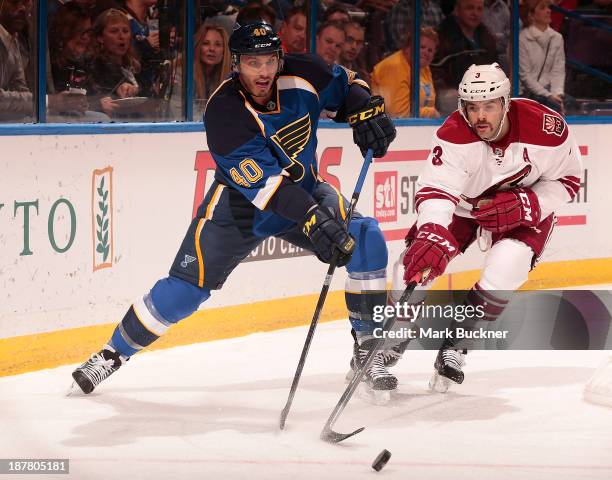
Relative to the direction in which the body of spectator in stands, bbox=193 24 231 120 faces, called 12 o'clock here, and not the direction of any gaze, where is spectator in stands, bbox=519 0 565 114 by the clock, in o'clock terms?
spectator in stands, bbox=519 0 565 114 is roughly at 8 o'clock from spectator in stands, bbox=193 24 231 120.

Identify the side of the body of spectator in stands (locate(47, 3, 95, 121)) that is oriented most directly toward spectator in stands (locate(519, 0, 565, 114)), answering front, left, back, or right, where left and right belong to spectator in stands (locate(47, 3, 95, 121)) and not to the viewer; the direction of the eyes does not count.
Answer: left

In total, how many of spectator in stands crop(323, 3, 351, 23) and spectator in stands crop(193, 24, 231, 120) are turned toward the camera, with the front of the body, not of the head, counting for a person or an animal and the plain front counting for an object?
2

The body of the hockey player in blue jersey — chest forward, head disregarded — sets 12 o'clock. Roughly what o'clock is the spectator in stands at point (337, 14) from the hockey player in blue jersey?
The spectator in stands is roughly at 8 o'clock from the hockey player in blue jersey.

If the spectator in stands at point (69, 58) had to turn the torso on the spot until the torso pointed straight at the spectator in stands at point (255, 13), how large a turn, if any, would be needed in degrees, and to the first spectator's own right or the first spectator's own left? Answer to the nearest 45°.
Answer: approximately 90° to the first spectator's own left

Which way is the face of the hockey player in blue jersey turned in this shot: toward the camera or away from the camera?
toward the camera

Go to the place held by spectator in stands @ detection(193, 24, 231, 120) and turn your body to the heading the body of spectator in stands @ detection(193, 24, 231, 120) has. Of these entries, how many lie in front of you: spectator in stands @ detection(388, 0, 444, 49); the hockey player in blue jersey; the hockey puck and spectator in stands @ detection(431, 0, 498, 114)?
2

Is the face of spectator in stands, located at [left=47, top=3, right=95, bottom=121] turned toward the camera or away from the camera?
toward the camera

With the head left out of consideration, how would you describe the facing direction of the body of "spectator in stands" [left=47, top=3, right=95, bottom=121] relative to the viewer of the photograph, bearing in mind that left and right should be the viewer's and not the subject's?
facing the viewer and to the right of the viewer

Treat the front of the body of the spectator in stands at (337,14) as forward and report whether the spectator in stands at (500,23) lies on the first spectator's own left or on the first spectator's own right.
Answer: on the first spectator's own left

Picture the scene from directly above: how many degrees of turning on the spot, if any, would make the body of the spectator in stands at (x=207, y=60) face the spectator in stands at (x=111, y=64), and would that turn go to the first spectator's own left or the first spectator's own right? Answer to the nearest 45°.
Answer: approximately 45° to the first spectator's own right

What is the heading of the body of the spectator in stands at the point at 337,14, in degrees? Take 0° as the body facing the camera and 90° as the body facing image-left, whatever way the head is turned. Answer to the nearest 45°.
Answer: approximately 0°

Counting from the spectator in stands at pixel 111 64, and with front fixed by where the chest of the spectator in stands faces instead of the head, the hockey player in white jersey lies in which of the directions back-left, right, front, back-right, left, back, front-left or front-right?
front

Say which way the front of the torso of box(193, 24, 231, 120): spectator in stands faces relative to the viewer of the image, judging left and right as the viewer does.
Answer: facing the viewer
